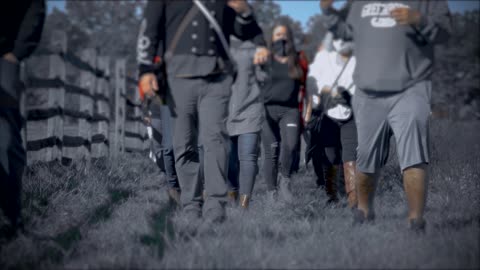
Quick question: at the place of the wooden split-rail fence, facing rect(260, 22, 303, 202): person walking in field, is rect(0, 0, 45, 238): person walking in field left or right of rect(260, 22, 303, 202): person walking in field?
right

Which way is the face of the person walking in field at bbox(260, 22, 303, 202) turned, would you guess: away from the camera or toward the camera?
toward the camera

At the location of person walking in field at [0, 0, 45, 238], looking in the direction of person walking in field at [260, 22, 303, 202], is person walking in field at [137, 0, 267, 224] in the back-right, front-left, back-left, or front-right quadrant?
front-right

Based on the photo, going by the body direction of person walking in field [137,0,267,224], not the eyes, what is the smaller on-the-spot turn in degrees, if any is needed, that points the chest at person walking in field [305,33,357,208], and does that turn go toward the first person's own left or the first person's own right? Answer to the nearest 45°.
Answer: approximately 135° to the first person's own left

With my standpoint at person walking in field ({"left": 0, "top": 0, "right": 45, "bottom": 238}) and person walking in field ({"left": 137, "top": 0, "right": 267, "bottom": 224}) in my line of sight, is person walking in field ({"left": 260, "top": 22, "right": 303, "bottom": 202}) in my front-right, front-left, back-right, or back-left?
front-left

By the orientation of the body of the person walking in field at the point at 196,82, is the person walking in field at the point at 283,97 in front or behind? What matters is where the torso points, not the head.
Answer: behind

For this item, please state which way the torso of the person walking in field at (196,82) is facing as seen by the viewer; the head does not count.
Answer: toward the camera

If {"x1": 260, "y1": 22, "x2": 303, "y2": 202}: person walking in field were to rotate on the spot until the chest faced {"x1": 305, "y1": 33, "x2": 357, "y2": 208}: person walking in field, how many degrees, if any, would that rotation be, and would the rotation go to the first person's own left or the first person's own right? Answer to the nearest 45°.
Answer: approximately 45° to the first person's own left

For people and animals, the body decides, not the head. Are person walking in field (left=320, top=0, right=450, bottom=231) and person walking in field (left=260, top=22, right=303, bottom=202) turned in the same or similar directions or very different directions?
same or similar directions

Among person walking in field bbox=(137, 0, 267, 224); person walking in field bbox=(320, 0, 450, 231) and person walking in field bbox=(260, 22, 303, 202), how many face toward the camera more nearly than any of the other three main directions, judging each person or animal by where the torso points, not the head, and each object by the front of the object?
3

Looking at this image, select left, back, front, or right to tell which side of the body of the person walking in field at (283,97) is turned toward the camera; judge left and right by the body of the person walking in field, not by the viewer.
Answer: front

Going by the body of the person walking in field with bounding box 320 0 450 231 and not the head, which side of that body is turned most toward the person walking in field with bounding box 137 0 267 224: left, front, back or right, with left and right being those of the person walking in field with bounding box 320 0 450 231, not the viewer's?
right

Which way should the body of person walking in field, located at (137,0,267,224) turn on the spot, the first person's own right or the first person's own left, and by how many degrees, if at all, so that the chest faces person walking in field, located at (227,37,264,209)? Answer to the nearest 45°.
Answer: approximately 180°

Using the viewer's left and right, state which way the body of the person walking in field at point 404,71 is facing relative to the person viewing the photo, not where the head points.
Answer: facing the viewer
